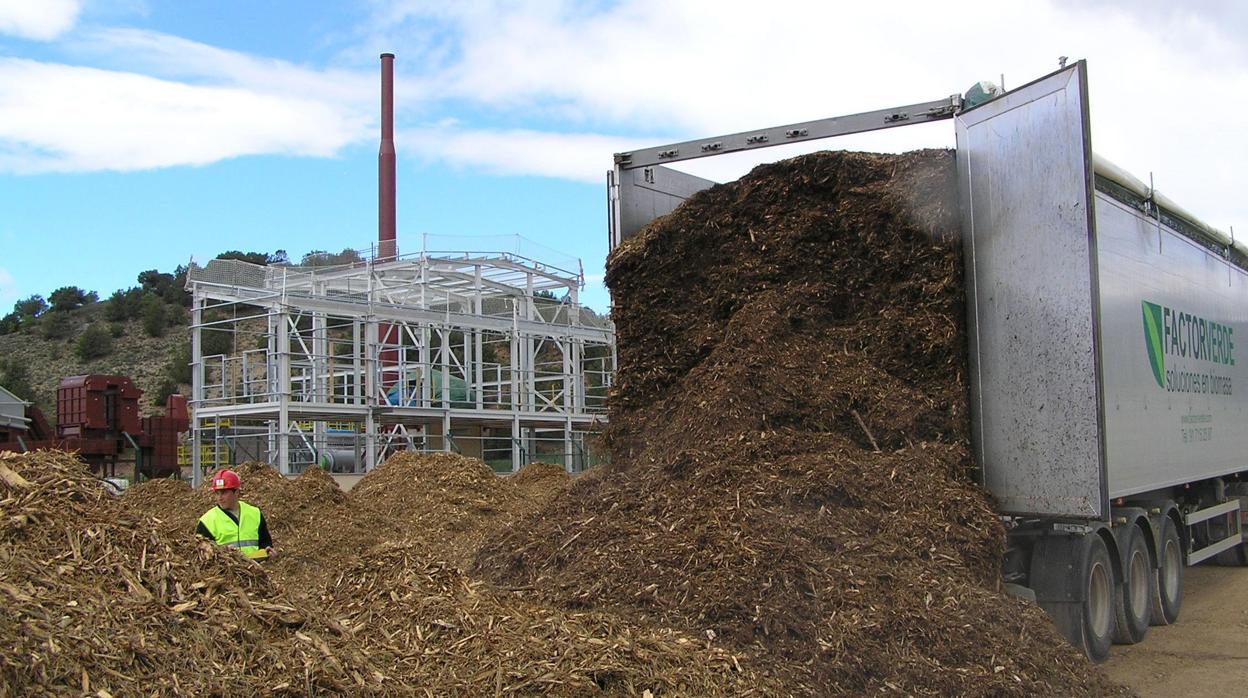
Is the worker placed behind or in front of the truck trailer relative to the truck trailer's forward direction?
behind

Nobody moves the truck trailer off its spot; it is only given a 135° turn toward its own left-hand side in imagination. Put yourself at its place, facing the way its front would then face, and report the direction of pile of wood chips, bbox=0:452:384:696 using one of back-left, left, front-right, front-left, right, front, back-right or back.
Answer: front-left

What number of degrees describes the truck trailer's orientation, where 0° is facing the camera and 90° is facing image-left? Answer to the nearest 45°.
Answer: approximately 225°

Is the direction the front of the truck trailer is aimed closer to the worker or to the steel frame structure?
the steel frame structure

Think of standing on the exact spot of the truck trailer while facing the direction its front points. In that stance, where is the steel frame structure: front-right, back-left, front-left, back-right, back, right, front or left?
left
